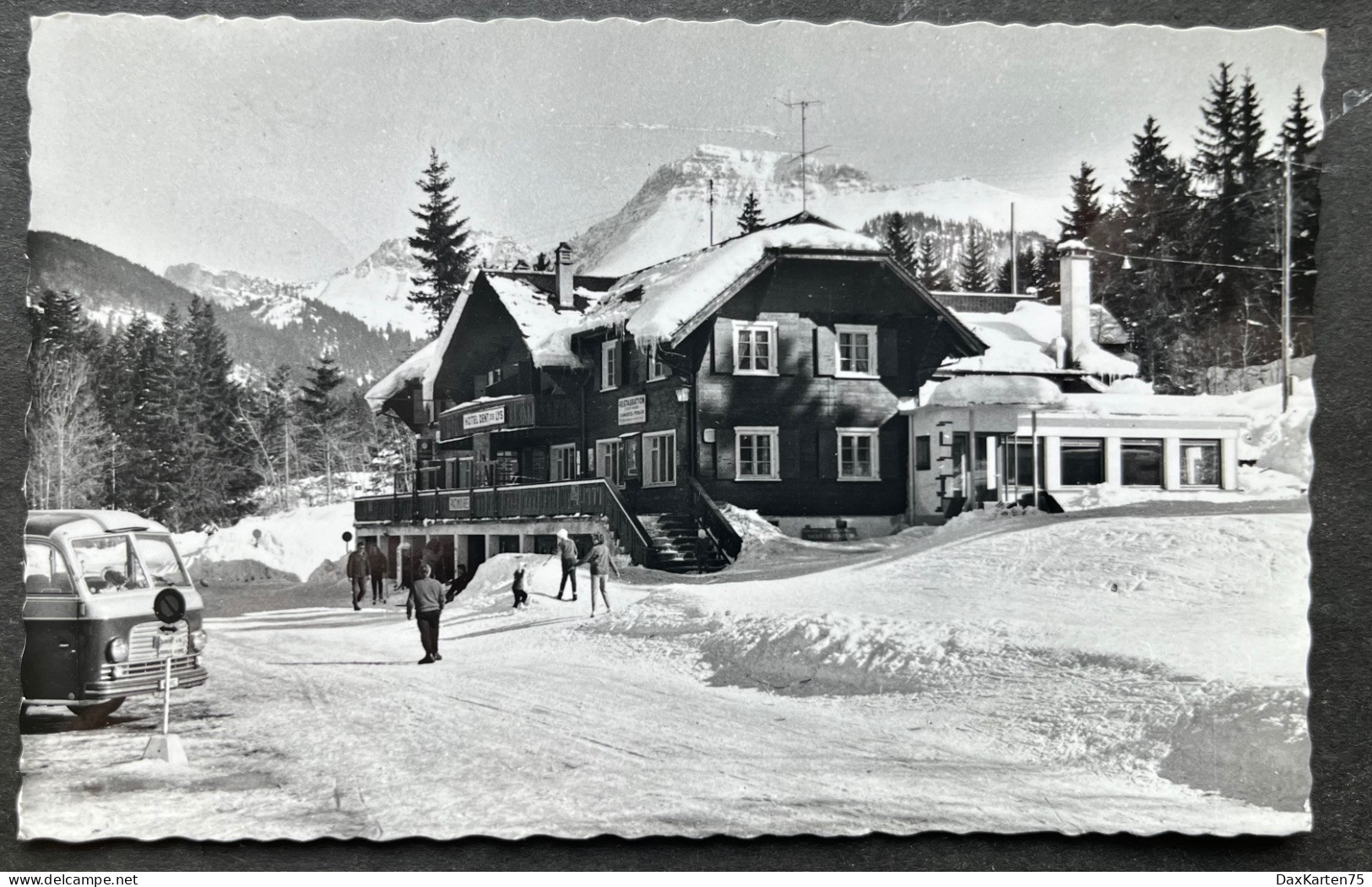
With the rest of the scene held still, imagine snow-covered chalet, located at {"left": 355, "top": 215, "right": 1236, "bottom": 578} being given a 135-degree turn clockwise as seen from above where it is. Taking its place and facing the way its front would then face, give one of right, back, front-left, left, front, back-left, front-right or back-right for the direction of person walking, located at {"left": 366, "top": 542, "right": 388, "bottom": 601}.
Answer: left

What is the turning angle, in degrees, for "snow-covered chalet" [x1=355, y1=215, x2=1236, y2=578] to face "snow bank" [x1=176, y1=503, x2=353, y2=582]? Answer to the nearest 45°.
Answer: approximately 45° to its right

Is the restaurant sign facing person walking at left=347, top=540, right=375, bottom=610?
no

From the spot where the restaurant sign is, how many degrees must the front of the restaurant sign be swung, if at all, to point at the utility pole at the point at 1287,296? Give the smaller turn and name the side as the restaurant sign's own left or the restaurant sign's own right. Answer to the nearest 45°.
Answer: approximately 135° to the restaurant sign's own left

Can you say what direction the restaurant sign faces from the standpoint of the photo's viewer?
facing the viewer and to the left of the viewer
